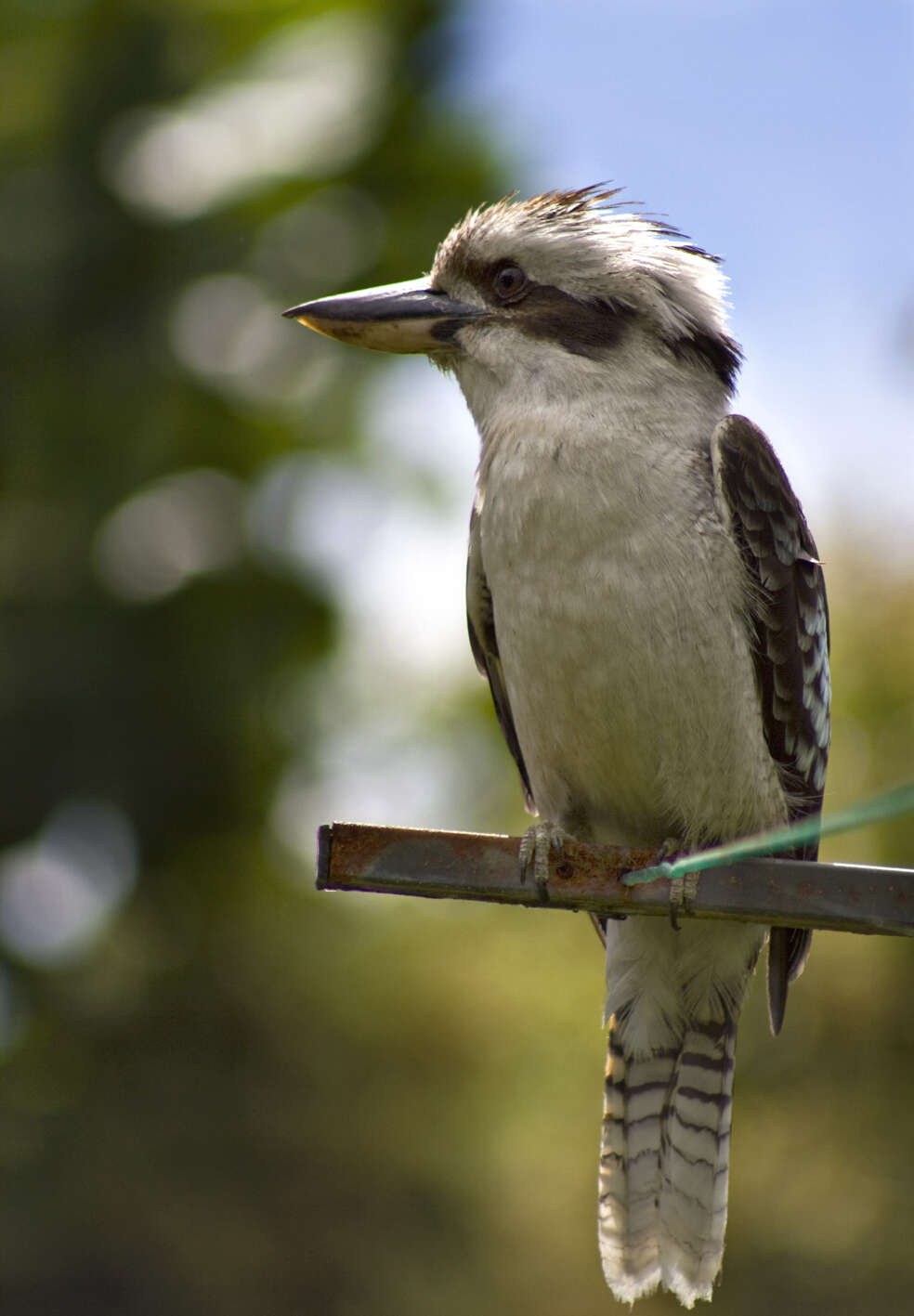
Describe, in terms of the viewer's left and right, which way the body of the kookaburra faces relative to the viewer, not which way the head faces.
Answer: facing the viewer and to the left of the viewer

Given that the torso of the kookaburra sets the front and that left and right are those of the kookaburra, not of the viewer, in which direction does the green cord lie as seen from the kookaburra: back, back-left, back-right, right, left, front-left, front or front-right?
front-left
